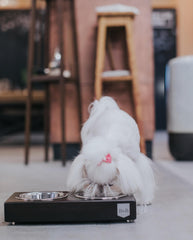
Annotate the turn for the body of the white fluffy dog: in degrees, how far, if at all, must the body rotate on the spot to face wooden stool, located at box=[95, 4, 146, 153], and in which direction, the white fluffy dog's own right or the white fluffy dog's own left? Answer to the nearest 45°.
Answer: approximately 180°

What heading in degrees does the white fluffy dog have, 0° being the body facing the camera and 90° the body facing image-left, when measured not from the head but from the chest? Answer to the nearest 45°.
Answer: approximately 0°
